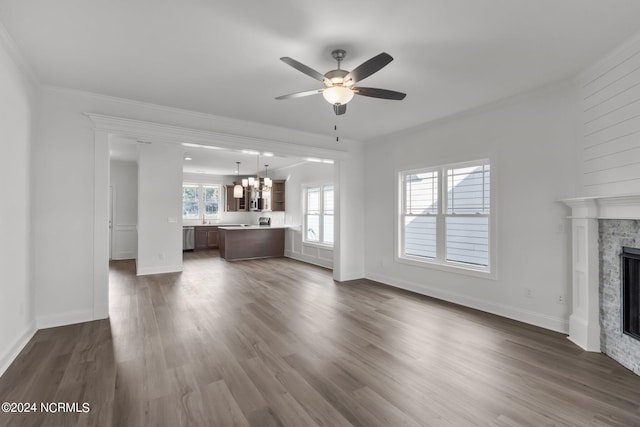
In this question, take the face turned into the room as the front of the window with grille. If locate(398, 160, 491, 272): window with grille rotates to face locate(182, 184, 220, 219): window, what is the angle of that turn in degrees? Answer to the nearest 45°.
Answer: approximately 90° to its right

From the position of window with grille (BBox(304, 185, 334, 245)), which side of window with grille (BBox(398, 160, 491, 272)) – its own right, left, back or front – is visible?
right

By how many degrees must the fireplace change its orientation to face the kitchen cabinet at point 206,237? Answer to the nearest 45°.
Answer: approximately 45° to its right

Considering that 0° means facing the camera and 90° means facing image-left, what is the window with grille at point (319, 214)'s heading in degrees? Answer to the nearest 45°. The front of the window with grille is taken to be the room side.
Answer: approximately 45°

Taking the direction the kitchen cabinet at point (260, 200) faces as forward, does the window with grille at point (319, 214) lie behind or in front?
in front

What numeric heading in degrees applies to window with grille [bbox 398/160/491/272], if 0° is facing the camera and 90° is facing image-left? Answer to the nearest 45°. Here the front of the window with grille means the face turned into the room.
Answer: approximately 45°

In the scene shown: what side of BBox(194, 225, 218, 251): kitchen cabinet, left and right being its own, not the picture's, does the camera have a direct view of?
front

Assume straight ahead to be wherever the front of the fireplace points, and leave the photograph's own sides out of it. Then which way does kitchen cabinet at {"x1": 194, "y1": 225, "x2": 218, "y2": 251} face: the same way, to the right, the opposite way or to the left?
to the left

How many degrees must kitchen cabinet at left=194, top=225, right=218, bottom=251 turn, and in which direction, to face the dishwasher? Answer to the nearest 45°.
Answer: approximately 90° to its right

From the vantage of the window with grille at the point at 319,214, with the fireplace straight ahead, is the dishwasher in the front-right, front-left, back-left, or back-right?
back-right

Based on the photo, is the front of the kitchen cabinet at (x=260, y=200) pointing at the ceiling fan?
yes

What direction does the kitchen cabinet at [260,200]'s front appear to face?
toward the camera

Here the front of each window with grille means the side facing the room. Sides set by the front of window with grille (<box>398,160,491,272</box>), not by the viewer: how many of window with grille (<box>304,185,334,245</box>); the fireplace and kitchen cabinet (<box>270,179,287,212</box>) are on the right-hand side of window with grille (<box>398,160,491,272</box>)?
2

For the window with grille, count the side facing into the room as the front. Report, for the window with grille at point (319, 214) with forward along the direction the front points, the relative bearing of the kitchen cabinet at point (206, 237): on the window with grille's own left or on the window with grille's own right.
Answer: on the window with grille's own right

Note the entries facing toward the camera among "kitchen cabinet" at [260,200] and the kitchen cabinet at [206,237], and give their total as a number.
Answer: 2

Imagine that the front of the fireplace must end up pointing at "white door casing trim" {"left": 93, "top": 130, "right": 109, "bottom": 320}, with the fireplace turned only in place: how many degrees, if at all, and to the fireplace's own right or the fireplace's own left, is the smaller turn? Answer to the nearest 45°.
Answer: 0° — it already faces it
